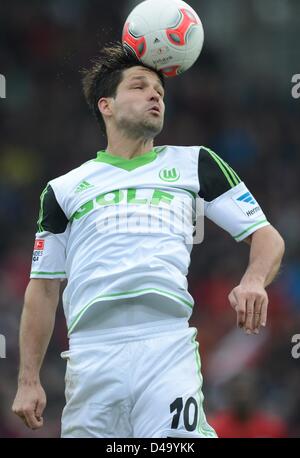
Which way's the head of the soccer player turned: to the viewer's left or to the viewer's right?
to the viewer's right

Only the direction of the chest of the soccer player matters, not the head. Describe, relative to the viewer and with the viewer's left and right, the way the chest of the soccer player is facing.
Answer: facing the viewer
